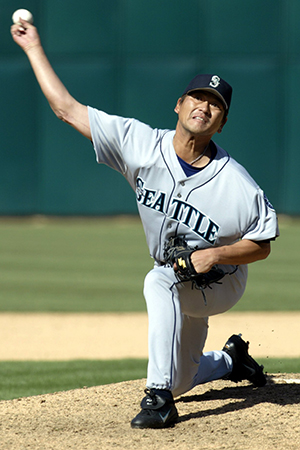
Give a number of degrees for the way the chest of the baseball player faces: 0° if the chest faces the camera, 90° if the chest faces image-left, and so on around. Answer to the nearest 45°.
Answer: approximately 0°
